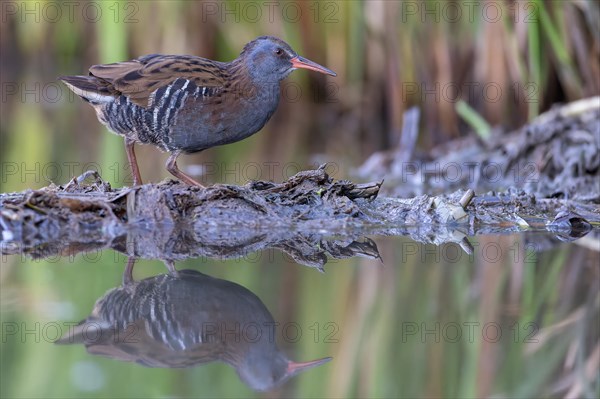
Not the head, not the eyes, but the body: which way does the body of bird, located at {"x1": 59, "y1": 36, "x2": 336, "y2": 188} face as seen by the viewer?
to the viewer's right
